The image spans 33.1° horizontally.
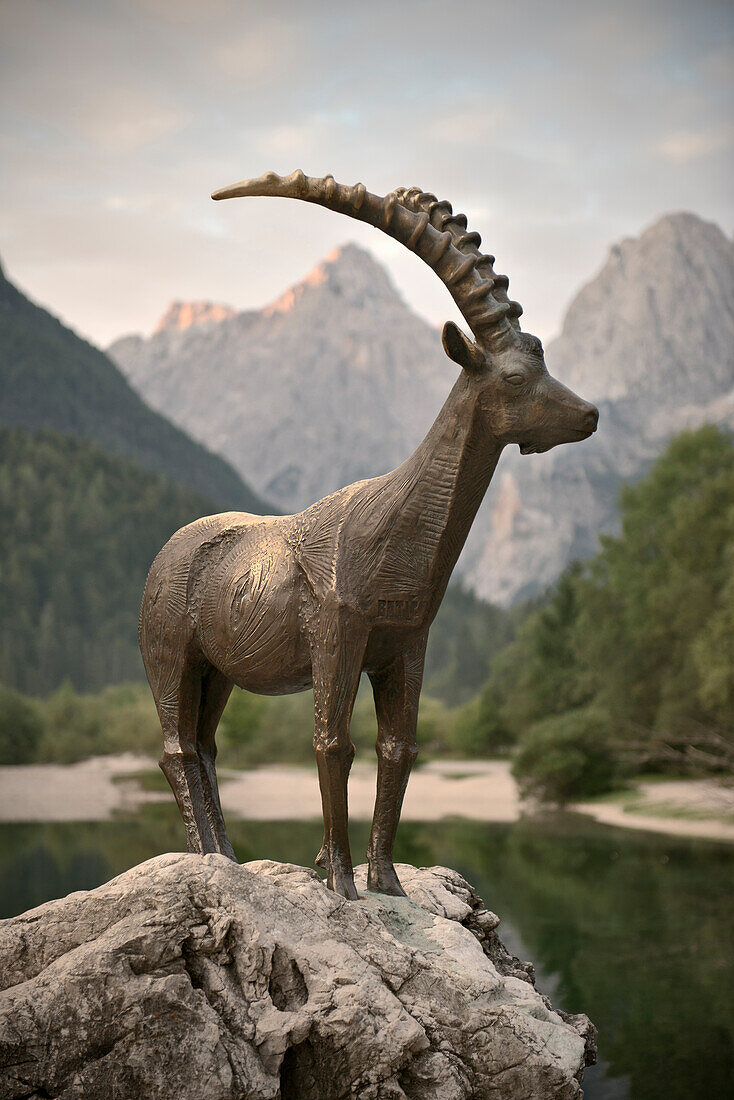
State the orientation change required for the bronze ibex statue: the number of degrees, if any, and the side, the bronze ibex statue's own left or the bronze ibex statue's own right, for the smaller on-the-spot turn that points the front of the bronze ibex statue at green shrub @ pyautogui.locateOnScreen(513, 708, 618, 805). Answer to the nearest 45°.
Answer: approximately 135° to the bronze ibex statue's own left

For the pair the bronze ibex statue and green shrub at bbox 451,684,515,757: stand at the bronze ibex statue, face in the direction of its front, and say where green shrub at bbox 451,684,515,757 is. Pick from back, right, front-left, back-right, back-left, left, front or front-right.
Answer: back-left

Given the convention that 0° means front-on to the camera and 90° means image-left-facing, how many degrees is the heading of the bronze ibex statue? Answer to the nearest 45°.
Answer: approximately 315°

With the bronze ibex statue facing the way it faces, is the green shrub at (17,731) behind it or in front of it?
behind
